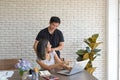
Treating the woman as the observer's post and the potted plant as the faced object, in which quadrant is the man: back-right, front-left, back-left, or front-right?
front-left

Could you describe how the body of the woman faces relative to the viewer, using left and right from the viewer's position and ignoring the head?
facing the viewer and to the right of the viewer

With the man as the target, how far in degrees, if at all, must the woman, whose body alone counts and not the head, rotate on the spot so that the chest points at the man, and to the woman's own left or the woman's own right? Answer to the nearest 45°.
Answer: approximately 135° to the woman's own left

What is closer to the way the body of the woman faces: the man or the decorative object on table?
the decorative object on table

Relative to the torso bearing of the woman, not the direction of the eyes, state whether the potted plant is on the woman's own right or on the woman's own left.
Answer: on the woman's own left

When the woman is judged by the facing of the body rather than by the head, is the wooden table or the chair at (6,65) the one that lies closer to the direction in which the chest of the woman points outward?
the wooden table

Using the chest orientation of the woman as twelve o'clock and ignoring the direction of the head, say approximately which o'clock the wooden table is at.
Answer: The wooden table is roughly at 12 o'clock from the woman.

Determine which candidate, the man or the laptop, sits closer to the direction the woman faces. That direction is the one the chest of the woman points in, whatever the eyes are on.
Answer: the laptop

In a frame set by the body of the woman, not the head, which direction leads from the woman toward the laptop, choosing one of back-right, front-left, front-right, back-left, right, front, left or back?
front

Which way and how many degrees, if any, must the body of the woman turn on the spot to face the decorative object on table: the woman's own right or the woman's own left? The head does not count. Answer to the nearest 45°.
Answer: approximately 90° to the woman's own right
